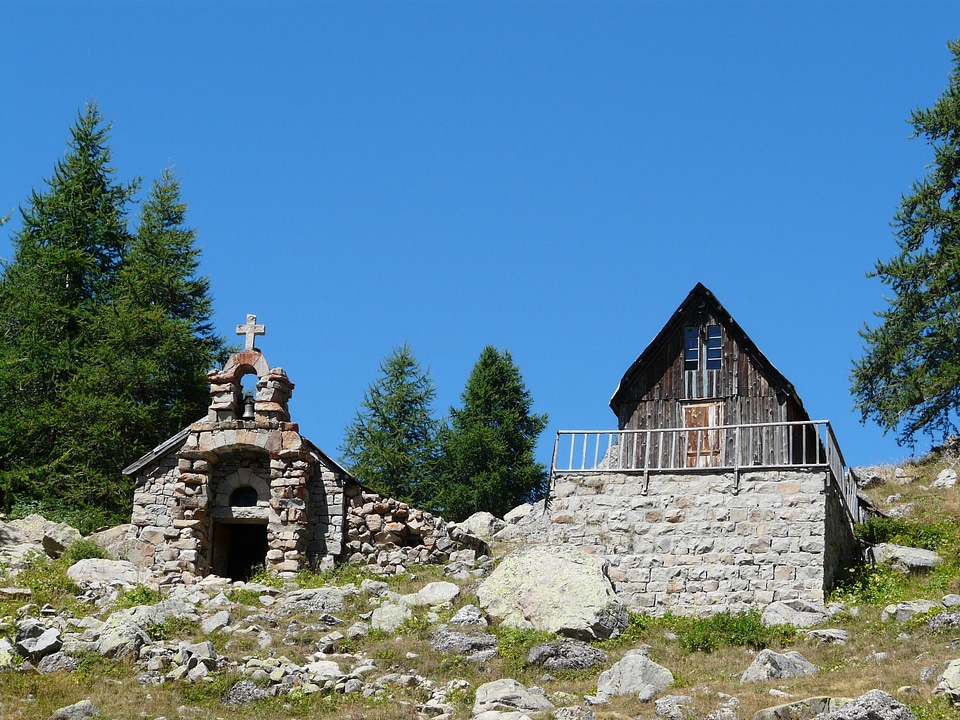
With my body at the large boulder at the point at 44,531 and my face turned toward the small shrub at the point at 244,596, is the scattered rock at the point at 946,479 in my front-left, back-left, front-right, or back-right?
front-left

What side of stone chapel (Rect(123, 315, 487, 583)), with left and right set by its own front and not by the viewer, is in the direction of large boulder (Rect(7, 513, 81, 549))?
right

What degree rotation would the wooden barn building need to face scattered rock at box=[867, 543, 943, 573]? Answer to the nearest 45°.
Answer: approximately 90° to its left

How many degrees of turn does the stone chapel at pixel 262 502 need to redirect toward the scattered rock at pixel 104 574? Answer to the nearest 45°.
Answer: approximately 45° to its right

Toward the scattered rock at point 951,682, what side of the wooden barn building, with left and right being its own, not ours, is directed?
front

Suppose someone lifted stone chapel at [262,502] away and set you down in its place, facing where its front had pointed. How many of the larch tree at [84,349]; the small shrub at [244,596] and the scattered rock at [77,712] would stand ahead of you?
2

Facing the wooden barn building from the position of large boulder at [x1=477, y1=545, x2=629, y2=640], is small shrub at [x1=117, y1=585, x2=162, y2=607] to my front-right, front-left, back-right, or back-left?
back-left

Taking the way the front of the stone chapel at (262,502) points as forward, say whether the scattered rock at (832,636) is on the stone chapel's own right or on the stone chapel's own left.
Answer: on the stone chapel's own left

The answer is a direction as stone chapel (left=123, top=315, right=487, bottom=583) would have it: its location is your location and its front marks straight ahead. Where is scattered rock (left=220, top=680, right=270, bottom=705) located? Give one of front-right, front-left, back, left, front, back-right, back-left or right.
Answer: front

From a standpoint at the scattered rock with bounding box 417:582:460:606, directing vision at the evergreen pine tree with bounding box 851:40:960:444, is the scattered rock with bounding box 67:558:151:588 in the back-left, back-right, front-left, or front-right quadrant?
back-left

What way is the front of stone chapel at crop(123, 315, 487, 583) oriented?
toward the camera

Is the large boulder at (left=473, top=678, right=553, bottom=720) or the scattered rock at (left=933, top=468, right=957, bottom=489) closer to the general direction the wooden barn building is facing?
the large boulder

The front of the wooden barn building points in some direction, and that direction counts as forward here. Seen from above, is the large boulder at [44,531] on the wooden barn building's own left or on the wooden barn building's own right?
on the wooden barn building's own right

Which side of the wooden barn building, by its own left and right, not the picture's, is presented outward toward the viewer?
front

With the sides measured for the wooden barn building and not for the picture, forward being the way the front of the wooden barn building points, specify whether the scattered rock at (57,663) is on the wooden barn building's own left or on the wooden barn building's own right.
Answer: on the wooden barn building's own right

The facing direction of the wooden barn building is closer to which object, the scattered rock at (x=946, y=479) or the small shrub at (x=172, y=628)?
the small shrub

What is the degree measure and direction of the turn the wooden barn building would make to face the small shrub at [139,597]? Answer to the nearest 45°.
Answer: approximately 90° to its right

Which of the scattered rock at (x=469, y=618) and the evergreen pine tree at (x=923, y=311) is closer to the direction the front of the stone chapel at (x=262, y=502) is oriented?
the scattered rock
